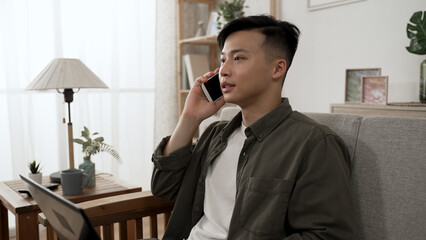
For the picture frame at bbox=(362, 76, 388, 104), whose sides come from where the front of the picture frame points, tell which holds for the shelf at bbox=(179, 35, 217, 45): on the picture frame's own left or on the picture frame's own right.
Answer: on the picture frame's own right

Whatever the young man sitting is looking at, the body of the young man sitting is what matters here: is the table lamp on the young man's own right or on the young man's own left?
on the young man's own right

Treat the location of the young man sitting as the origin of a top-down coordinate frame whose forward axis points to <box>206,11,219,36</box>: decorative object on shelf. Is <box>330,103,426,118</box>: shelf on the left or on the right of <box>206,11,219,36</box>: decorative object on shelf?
right

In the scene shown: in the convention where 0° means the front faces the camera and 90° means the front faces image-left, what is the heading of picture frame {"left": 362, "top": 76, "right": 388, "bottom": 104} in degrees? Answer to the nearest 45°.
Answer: approximately 0°

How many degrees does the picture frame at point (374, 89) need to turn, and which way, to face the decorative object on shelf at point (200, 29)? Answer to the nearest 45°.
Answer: approximately 135° to its right

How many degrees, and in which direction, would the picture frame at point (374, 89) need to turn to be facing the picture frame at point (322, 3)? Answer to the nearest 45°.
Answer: approximately 135° to its right

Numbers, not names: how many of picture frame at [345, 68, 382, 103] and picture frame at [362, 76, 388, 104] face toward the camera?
2

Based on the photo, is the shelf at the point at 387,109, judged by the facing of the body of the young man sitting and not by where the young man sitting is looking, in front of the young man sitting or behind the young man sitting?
behind

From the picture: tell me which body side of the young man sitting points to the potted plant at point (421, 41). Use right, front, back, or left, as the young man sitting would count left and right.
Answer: back

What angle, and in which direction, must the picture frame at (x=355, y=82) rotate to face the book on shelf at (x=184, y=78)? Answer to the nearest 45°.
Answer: approximately 135° to its right
